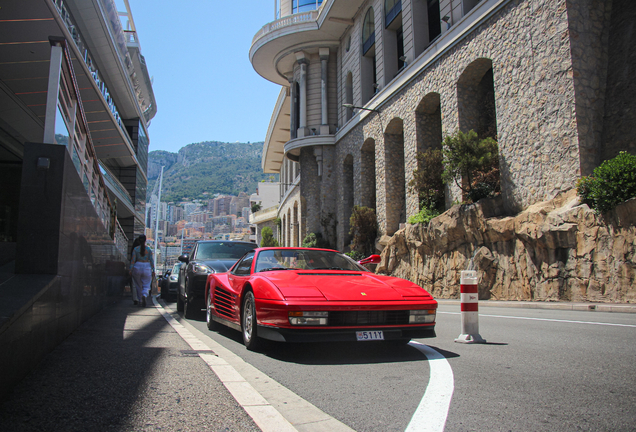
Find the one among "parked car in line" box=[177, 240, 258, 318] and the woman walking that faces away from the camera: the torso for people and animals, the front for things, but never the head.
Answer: the woman walking

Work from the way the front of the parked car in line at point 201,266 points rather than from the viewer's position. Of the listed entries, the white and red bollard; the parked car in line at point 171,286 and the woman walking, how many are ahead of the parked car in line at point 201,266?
1

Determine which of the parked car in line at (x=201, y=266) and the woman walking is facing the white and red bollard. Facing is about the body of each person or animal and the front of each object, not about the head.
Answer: the parked car in line

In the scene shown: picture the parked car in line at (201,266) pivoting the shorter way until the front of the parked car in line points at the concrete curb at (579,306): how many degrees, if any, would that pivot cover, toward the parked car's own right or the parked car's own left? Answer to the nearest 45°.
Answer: approximately 45° to the parked car's own left

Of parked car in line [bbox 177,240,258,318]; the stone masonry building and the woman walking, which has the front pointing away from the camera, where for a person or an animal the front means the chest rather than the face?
the woman walking

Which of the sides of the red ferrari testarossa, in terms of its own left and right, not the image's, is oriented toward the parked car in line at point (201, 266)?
back

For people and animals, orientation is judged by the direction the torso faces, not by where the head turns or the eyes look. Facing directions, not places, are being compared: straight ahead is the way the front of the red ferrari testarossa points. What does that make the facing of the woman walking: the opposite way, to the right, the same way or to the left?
the opposite way

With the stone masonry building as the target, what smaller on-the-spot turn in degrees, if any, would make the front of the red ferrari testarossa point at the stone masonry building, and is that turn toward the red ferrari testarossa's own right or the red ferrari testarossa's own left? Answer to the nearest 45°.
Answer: approximately 135° to the red ferrari testarossa's own left

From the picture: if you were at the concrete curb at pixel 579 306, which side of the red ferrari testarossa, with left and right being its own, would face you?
left

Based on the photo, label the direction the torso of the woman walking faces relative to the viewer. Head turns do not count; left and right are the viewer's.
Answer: facing away from the viewer

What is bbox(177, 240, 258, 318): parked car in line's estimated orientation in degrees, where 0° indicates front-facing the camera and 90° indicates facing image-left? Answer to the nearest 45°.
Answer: approximately 315°

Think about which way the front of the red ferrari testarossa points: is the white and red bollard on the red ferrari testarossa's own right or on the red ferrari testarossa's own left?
on the red ferrari testarossa's own left

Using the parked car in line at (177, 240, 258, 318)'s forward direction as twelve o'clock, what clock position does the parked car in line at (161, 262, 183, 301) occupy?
the parked car in line at (161, 262, 183, 301) is roughly at 7 o'clock from the parked car in line at (177, 240, 258, 318).

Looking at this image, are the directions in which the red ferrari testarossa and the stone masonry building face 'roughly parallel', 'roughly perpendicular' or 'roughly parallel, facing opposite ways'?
roughly perpendicular
